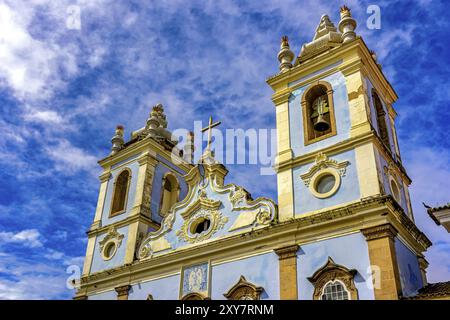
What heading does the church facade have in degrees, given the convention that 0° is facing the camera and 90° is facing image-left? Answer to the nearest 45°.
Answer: approximately 45°
